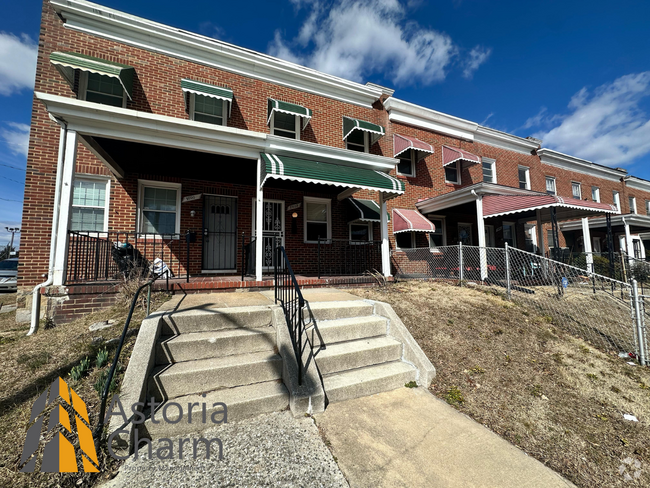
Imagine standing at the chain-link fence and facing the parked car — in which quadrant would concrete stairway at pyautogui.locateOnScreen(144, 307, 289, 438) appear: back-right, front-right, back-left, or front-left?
front-left

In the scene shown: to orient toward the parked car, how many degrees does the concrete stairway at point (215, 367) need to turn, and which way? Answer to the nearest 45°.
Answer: approximately 135° to its right

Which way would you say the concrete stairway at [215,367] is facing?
toward the camera

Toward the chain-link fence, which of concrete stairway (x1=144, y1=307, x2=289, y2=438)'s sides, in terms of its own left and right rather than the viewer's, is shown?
left

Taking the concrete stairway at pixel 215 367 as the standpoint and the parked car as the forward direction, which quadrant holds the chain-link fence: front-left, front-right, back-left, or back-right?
back-right

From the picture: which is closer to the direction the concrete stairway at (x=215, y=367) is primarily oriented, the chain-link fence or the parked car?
the chain-link fence

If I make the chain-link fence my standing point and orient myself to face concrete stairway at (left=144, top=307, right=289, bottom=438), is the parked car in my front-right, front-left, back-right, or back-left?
front-right
